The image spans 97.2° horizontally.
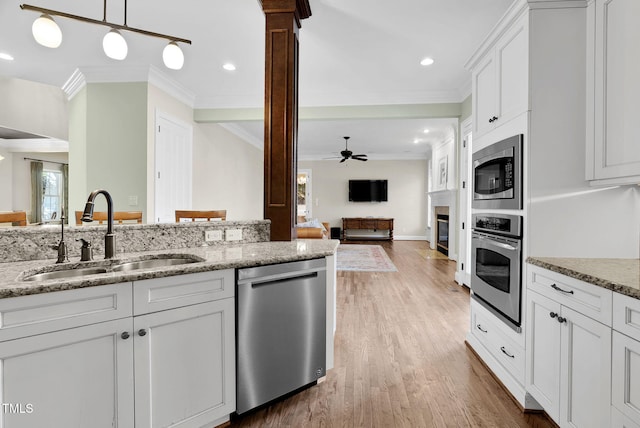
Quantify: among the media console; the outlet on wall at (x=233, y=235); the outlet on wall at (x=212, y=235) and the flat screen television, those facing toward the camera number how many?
4

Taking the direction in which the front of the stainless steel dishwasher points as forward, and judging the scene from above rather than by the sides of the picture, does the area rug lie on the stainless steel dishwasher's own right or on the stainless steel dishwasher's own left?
on the stainless steel dishwasher's own left

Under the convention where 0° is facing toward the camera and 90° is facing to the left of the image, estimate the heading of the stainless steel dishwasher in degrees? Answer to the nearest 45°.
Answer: approximately 315°

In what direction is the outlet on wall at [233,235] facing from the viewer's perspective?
toward the camera

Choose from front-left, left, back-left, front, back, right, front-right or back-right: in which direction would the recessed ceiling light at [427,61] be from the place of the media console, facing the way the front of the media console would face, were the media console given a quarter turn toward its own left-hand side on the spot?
right

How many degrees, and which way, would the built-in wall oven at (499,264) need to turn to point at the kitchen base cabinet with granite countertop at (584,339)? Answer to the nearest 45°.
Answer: approximately 90° to its left

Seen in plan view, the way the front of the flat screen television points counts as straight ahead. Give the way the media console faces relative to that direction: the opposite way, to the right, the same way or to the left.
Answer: the same way

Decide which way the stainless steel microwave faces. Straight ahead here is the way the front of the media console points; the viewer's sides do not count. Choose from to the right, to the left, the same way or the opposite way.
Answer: to the right

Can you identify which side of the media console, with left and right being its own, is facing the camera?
front

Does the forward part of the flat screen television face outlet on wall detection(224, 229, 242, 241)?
yes

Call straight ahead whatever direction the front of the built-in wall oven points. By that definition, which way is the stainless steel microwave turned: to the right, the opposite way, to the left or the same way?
the same way

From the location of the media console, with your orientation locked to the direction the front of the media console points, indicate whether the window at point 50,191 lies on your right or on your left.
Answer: on your right

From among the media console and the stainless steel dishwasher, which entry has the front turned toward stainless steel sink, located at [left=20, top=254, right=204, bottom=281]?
the media console

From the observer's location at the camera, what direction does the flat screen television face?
facing the viewer

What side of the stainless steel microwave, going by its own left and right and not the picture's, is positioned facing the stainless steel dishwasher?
front
